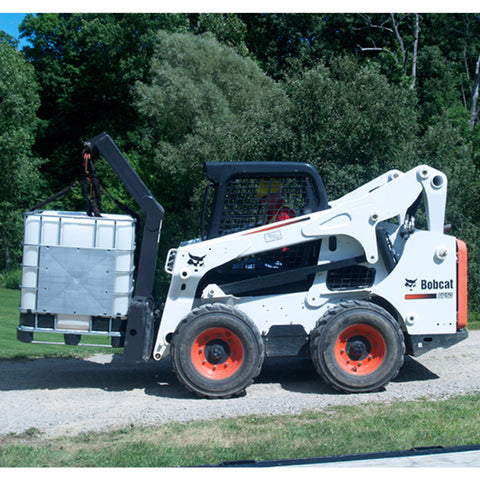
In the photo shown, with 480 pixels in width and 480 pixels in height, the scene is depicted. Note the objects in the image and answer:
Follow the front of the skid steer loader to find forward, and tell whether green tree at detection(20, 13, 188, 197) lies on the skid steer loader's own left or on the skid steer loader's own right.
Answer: on the skid steer loader's own right

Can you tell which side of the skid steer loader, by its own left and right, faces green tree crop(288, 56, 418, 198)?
right

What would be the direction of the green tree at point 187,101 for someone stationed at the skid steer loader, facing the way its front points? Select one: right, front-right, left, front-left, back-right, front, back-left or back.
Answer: right

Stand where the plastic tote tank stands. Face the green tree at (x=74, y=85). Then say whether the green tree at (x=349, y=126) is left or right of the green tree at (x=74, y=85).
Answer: right

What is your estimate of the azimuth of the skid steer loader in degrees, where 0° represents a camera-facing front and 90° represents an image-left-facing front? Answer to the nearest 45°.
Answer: approximately 90°
